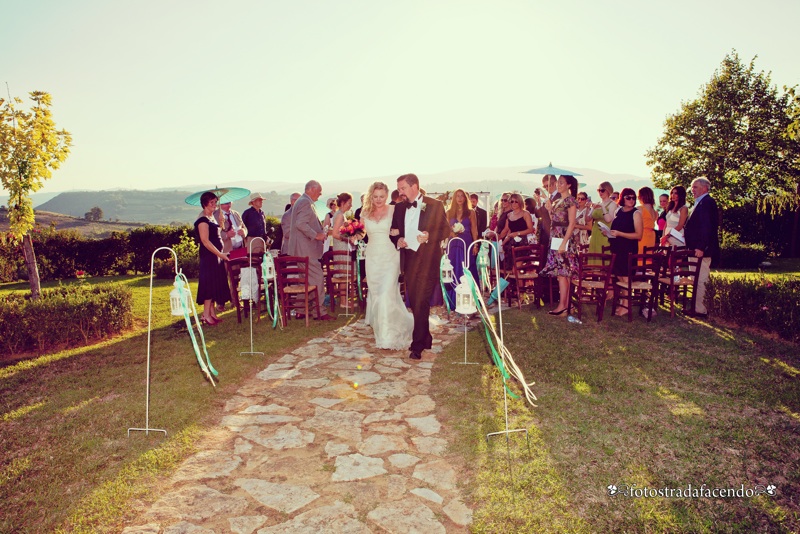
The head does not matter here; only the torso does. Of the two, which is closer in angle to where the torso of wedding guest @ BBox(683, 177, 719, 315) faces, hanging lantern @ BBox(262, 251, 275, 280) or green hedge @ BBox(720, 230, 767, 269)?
the hanging lantern

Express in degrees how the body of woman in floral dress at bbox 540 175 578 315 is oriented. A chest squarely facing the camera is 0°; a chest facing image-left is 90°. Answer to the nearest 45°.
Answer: approximately 90°

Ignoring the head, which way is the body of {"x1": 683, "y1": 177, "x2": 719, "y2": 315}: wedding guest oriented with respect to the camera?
to the viewer's left

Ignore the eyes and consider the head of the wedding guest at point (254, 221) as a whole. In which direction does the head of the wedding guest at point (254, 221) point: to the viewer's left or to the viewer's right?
to the viewer's right

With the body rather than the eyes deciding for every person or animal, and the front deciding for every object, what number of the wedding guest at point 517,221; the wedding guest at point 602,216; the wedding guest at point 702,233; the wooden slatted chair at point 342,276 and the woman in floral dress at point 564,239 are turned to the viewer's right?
0

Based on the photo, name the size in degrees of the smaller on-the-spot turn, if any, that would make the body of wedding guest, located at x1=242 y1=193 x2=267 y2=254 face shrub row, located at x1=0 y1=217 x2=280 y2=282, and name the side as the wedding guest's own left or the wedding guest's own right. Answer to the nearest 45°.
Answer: approximately 180°

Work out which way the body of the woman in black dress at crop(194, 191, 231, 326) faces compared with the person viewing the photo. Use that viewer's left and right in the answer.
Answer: facing to the right of the viewer

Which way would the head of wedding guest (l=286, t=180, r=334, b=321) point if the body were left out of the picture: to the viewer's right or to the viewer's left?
to the viewer's right

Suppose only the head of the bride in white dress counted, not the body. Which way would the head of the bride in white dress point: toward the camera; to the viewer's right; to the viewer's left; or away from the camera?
toward the camera

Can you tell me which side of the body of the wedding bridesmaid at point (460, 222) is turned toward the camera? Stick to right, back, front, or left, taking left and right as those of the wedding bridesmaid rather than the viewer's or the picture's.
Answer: front

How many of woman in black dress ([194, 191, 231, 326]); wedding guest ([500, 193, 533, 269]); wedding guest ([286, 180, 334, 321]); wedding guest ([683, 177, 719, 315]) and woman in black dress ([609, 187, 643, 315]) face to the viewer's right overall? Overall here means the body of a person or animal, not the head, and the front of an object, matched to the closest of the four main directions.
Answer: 2

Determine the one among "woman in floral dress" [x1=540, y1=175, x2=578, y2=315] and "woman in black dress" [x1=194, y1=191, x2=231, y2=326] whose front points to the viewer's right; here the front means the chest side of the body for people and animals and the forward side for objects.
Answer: the woman in black dress

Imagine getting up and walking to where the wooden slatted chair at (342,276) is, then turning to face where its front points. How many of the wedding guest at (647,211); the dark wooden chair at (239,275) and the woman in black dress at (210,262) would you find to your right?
1

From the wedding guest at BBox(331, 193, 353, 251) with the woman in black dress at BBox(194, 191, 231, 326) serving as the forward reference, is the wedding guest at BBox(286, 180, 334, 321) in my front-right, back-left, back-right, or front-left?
front-left

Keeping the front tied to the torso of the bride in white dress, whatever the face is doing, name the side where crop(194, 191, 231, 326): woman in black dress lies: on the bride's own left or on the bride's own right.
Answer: on the bride's own right

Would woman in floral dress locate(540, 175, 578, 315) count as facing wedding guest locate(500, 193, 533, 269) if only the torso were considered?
no

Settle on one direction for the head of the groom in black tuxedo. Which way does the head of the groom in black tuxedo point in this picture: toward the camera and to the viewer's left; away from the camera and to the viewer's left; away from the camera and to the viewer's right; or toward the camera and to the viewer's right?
toward the camera and to the viewer's left

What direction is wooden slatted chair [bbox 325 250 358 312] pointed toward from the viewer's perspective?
away from the camera

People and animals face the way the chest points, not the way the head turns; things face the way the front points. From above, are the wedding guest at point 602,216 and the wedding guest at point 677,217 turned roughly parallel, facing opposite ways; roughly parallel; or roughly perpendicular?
roughly parallel

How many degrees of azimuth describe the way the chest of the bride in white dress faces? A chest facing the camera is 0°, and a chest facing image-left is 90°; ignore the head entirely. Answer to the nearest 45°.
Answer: approximately 0°

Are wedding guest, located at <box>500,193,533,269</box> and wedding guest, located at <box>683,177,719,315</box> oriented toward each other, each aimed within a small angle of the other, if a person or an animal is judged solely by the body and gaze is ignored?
no
